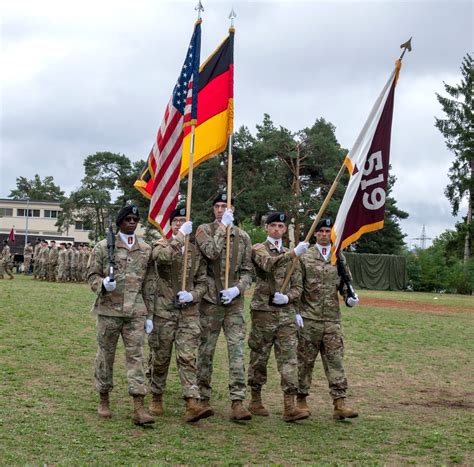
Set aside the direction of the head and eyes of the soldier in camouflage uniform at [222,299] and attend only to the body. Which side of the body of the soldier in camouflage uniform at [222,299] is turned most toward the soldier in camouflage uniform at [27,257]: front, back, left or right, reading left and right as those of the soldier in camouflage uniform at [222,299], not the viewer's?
back

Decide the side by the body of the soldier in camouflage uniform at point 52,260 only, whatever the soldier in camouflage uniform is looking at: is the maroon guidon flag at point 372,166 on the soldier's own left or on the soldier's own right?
on the soldier's own left

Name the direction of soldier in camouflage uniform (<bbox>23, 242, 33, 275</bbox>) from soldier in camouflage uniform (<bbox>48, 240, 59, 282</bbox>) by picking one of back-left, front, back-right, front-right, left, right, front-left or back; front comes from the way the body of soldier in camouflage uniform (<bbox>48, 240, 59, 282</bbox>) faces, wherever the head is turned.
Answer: right

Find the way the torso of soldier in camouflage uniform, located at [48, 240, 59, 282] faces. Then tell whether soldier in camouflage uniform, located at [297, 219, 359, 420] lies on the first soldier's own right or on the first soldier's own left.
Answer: on the first soldier's own left

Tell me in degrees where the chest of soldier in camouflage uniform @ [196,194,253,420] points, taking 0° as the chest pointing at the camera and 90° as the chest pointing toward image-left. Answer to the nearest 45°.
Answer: approximately 0°

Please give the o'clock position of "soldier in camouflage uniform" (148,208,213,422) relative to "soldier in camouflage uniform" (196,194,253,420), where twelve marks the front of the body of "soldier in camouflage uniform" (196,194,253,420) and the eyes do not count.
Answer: "soldier in camouflage uniform" (148,208,213,422) is roughly at 3 o'clock from "soldier in camouflage uniform" (196,194,253,420).

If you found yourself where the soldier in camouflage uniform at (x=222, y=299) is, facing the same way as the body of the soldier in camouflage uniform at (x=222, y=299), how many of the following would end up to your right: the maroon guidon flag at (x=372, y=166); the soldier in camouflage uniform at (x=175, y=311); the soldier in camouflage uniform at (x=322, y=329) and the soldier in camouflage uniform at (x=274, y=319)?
1
